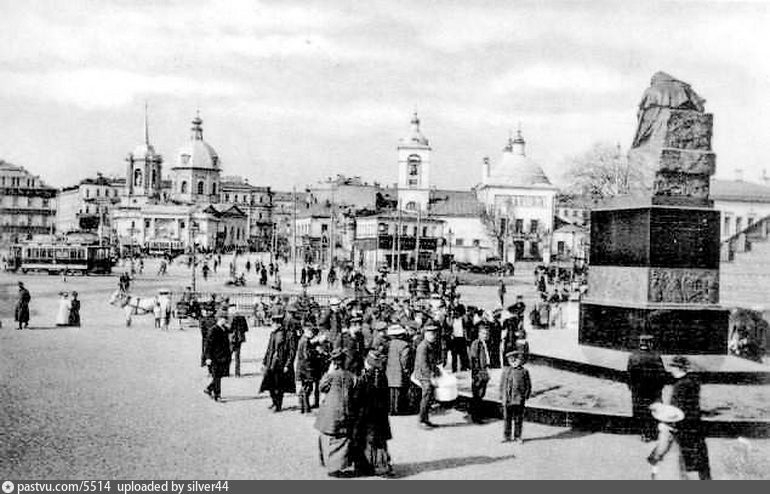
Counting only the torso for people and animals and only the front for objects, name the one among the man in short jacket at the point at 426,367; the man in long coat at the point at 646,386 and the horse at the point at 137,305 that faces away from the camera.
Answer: the man in long coat at the point at 646,386

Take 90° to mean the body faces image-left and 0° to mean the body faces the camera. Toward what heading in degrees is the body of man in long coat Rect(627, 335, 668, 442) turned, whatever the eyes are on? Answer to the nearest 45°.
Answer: approximately 180°

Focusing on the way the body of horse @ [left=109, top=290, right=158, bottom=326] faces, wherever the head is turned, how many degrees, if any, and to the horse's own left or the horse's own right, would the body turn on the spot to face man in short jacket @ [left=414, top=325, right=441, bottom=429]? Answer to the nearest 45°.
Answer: approximately 90° to the horse's own left

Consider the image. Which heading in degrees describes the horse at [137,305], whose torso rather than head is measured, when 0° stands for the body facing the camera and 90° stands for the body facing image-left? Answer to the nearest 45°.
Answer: approximately 90°

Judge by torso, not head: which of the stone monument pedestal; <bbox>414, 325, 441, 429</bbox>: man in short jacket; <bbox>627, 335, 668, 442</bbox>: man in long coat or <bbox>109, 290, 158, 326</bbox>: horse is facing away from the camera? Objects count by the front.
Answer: <bbox>627, 335, 668, 442</bbox>: man in long coat

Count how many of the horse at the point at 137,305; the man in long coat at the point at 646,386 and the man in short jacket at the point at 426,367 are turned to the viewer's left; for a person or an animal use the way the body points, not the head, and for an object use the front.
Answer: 1

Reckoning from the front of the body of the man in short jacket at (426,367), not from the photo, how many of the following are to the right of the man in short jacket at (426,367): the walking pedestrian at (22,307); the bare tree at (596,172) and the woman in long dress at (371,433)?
1

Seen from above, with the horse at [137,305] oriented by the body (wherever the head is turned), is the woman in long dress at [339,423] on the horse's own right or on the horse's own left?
on the horse's own left

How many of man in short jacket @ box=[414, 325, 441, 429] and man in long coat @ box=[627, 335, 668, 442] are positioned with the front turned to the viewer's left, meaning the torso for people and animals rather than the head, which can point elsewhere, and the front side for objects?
0
